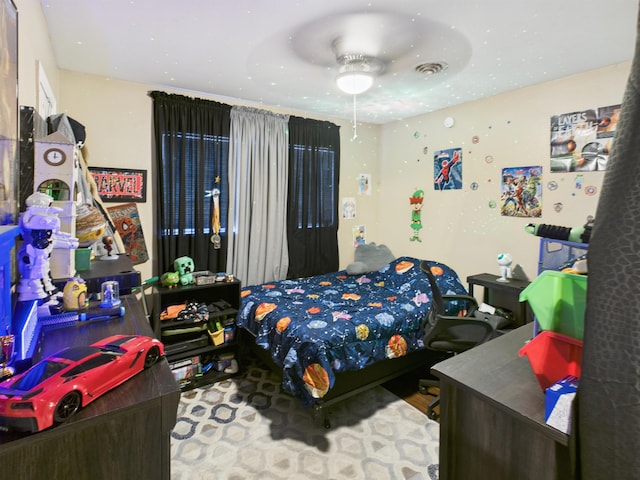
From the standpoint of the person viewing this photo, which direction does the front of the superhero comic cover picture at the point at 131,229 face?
facing the viewer and to the right of the viewer

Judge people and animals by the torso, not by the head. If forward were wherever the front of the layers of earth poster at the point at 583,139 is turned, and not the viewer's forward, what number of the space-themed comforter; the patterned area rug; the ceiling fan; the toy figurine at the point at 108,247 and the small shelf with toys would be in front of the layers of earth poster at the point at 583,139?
5

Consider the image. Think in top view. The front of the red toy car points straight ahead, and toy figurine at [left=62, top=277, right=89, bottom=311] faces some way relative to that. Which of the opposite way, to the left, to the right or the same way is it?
to the right

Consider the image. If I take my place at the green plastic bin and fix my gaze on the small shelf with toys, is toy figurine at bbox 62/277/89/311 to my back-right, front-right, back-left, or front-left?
front-left

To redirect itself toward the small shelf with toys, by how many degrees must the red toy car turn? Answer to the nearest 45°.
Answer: approximately 45° to its left

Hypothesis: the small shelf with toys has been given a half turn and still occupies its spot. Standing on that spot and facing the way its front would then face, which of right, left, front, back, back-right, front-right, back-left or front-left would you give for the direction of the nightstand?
back-right

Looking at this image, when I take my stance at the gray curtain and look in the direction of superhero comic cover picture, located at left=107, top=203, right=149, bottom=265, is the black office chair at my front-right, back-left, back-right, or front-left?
back-left

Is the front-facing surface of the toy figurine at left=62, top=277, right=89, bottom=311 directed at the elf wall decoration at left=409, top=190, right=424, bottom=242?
no

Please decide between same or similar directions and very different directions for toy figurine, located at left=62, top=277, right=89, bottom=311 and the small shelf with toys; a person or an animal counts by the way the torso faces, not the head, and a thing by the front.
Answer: same or similar directions

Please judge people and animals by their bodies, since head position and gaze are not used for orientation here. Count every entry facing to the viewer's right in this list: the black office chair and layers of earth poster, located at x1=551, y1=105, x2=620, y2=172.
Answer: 1

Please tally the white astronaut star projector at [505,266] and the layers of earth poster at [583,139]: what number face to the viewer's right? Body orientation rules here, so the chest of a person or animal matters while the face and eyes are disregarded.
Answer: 0

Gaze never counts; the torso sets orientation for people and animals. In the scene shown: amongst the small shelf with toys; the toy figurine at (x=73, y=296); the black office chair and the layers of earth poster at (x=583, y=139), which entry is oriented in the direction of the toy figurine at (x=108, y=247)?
the layers of earth poster

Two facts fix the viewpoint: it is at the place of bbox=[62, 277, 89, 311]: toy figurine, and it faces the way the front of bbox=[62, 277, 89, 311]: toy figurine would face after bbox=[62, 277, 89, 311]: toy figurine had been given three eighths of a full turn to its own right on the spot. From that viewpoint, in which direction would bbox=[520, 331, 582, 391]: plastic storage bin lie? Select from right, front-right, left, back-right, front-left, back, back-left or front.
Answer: back-left

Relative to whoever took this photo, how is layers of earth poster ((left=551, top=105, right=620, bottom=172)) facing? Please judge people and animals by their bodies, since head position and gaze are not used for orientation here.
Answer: facing the viewer and to the left of the viewer

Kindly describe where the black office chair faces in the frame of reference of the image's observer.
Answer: facing to the right of the viewer

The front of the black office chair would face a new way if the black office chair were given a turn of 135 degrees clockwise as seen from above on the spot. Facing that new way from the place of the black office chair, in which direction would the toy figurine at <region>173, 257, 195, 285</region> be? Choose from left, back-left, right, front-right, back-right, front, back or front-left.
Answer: front-right
